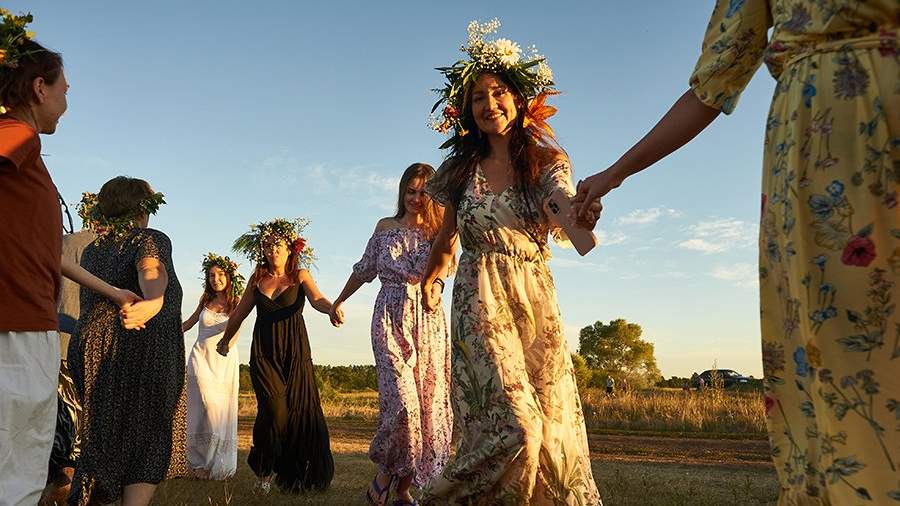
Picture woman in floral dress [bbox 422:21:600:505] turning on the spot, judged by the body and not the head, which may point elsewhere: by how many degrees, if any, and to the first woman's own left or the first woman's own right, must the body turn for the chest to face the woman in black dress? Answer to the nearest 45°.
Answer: approximately 135° to the first woman's own right

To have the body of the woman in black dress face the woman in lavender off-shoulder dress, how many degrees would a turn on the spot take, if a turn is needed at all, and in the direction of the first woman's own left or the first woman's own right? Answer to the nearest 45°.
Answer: approximately 45° to the first woman's own left

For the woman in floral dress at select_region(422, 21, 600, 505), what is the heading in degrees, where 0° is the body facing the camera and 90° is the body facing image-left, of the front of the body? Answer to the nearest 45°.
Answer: approximately 0°

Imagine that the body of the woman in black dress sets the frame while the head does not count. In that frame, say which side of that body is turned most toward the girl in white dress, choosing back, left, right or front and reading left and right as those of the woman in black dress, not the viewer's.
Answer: right

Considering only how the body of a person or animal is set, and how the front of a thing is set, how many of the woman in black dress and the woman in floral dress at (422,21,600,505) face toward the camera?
2
